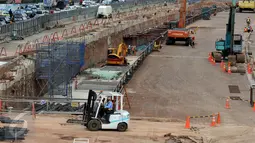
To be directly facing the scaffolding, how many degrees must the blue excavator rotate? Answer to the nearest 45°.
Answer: approximately 45° to its right

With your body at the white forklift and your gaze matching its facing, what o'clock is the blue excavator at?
The blue excavator is roughly at 4 o'clock from the white forklift.

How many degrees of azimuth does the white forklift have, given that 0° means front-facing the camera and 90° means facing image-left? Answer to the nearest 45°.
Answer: approximately 90°

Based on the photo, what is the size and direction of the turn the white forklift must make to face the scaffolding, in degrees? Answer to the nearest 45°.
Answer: approximately 90° to its right

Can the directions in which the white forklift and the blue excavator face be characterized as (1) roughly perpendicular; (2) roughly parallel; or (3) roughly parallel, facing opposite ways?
roughly perpendicular

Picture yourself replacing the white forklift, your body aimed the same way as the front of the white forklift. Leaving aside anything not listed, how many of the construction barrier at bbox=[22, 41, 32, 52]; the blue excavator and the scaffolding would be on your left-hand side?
0

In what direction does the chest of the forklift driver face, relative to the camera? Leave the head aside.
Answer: to the viewer's left

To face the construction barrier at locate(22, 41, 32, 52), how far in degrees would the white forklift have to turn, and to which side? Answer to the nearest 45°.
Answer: approximately 90° to its right

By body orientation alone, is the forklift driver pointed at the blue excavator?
no

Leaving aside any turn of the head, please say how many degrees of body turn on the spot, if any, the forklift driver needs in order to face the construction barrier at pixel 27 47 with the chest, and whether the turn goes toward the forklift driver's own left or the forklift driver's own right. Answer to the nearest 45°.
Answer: approximately 90° to the forklift driver's own right

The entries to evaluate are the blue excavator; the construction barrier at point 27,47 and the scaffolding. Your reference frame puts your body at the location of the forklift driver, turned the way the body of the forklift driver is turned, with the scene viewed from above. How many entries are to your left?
0
